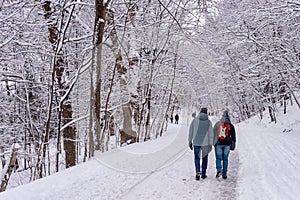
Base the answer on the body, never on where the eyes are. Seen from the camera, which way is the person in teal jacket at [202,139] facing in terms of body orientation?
away from the camera

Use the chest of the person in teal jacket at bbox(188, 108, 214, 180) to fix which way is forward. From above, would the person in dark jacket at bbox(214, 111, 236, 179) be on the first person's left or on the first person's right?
on the first person's right

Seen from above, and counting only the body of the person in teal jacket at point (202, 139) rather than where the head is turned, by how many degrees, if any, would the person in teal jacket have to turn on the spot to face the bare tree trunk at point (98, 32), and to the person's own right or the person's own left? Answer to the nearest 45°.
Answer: approximately 90° to the person's own left
